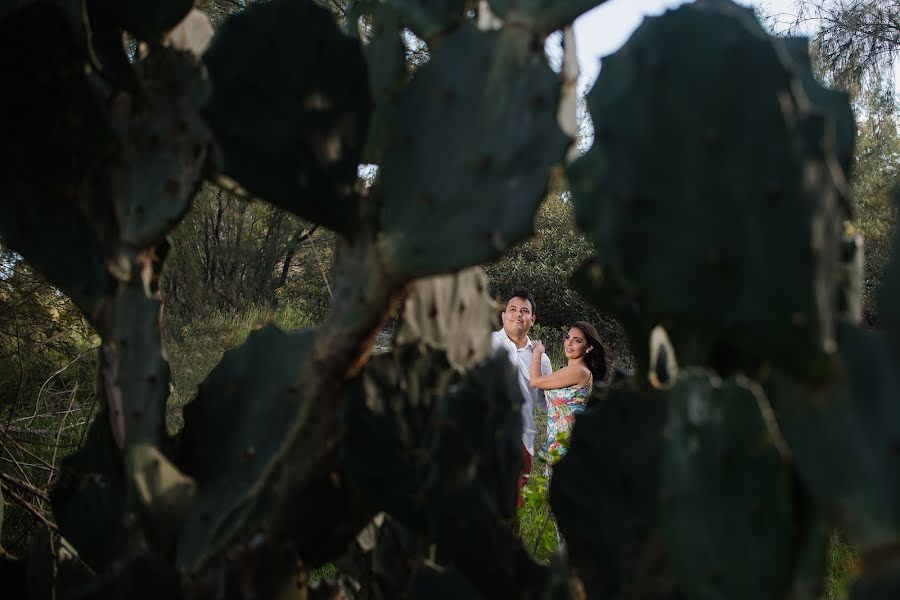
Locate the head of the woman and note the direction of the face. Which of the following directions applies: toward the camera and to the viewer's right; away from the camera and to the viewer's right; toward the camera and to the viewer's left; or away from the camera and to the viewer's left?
toward the camera and to the viewer's left

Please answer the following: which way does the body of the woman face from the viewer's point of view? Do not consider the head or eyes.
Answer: to the viewer's left

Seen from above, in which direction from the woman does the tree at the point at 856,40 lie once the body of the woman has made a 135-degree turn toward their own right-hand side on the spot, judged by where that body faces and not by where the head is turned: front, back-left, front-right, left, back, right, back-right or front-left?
front

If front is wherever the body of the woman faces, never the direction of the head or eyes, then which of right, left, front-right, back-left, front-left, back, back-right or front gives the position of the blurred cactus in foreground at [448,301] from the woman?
left
